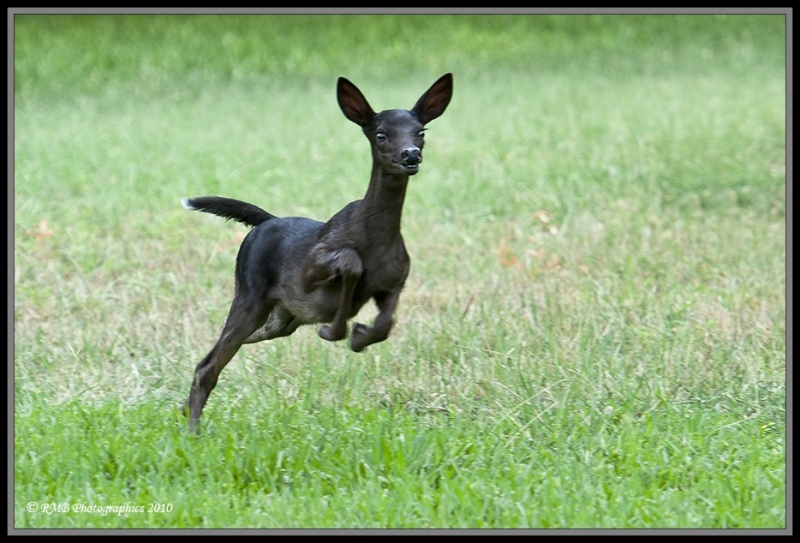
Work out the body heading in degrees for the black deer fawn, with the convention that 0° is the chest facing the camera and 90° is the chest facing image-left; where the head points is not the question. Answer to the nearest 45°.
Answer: approximately 315°
